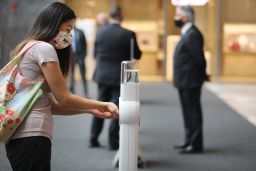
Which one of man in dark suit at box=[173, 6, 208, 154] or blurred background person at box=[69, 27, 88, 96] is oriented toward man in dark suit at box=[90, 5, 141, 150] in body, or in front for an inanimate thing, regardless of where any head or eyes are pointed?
man in dark suit at box=[173, 6, 208, 154]

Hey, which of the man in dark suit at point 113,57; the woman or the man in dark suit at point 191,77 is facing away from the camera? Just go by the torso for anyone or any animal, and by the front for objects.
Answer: the man in dark suit at point 113,57

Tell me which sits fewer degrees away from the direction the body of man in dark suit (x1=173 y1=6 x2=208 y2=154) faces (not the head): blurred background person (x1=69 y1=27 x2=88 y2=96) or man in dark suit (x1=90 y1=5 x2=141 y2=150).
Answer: the man in dark suit

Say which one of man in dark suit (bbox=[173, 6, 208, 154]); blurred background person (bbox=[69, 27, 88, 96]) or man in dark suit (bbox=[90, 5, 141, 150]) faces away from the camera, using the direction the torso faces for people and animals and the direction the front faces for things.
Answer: man in dark suit (bbox=[90, 5, 141, 150])

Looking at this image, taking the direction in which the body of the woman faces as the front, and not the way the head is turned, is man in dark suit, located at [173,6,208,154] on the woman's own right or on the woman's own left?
on the woman's own left

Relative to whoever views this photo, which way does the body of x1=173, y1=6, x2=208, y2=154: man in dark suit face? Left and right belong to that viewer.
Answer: facing to the left of the viewer

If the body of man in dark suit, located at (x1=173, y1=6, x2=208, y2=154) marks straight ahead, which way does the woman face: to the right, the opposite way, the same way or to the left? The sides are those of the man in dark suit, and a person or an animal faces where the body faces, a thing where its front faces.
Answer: the opposite way

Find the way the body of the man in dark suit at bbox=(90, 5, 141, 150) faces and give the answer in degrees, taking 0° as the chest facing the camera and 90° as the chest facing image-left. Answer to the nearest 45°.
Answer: approximately 180°

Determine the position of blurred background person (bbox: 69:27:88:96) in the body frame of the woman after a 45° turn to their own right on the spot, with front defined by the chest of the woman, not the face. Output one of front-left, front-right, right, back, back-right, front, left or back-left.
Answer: back-left

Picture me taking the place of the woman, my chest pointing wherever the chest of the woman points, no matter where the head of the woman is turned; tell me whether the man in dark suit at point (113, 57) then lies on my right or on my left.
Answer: on my left

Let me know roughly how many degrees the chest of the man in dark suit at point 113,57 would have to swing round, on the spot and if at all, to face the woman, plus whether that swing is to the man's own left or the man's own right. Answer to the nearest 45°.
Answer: approximately 180°

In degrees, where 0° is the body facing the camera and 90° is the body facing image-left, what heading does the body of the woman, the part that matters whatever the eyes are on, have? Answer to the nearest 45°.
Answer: approximately 270°
